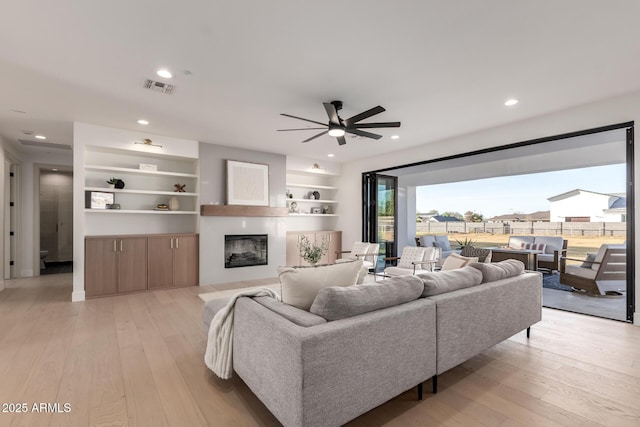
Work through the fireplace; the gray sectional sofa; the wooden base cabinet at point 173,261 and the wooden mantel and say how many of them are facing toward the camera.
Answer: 3

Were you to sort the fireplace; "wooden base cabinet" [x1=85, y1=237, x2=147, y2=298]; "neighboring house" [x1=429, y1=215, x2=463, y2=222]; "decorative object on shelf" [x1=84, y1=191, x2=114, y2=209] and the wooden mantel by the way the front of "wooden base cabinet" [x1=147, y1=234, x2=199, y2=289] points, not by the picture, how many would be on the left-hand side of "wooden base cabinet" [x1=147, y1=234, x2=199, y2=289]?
3

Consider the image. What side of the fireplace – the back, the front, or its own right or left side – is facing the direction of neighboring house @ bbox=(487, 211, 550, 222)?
left

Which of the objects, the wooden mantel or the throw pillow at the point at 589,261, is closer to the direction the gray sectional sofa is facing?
the wooden mantel

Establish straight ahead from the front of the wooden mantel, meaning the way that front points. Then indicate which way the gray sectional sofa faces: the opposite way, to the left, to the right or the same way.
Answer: the opposite way

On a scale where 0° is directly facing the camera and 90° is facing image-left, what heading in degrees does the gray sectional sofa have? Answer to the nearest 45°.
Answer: approximately 135°
